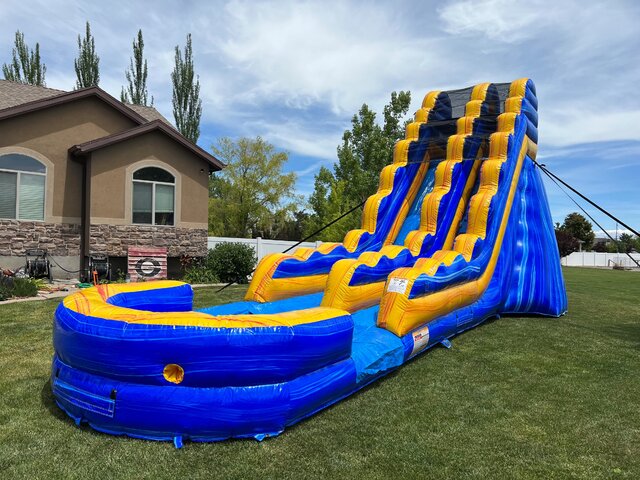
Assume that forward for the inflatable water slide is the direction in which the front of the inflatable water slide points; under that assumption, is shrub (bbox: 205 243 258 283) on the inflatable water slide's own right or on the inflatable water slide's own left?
on the inflatable water slide's own right

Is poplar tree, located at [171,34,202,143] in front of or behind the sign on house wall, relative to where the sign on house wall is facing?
behind

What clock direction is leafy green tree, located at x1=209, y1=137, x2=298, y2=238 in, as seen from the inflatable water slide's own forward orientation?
The leafy green tree is roughly at 4 o'clock from the inflatable water slide.

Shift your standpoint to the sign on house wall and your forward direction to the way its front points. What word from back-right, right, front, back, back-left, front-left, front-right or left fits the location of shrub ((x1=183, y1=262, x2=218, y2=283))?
left

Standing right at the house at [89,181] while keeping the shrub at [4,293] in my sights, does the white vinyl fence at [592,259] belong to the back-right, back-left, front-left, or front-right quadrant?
back-left

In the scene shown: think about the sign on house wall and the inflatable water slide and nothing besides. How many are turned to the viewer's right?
0

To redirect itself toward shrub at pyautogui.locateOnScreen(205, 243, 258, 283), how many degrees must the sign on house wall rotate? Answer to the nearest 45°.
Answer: approximately 90° to its left

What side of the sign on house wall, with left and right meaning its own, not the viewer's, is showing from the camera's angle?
front

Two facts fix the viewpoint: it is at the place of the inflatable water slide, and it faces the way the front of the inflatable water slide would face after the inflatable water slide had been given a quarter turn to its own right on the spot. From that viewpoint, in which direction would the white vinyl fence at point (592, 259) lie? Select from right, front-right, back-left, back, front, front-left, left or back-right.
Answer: right

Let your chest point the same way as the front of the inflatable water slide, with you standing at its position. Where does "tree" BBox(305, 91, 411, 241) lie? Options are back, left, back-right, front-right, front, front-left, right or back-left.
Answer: back-right

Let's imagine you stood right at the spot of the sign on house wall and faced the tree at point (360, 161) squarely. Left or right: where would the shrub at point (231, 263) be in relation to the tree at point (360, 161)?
right

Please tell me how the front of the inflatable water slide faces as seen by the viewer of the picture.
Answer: facing the viewer and to the left of the viewer

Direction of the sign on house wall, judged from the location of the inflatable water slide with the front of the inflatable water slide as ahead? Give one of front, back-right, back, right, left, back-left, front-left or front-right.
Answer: right

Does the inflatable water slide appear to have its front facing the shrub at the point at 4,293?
no
